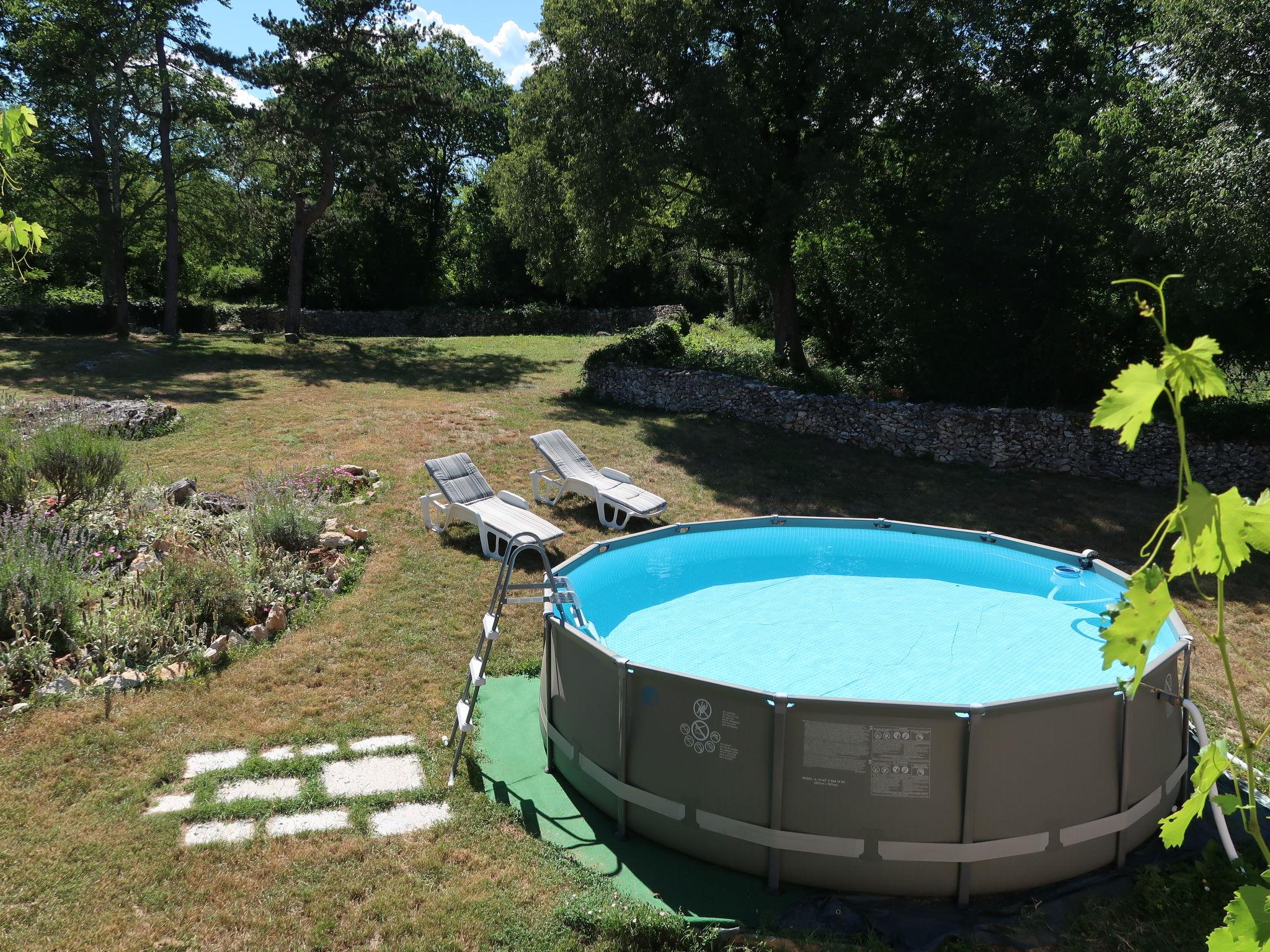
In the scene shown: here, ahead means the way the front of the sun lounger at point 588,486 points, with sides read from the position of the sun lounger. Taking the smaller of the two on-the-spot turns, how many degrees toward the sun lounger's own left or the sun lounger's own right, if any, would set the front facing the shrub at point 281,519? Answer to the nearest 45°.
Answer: approximately 90° to the sun lounger's own right

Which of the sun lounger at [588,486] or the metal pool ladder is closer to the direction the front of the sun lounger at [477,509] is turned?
the metal pool ladder

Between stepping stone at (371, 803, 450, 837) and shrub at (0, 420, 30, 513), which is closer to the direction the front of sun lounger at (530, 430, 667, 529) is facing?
the stepping stone

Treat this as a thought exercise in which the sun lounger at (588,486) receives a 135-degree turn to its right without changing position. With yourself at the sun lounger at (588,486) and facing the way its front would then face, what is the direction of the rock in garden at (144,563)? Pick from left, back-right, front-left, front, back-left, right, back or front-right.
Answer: front-left

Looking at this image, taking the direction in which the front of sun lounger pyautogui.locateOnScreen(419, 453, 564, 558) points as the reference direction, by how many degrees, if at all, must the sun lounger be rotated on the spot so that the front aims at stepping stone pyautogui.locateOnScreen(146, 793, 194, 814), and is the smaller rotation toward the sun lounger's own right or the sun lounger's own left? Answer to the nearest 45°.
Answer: approximately 45° to the sun lounger's own right

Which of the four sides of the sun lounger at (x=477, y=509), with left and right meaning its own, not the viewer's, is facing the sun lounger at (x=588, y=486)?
left

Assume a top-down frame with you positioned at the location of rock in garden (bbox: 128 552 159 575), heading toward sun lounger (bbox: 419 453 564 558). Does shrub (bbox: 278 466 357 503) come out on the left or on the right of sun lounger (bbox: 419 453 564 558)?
left

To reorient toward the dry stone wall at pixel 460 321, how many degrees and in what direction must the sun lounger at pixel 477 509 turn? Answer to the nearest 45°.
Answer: approximately 135° to its left

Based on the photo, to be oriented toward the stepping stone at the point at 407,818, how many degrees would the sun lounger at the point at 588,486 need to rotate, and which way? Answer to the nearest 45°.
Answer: approximately 45° to its right

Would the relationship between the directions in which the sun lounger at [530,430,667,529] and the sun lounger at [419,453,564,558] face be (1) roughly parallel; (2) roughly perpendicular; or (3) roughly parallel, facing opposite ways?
roughly parallel

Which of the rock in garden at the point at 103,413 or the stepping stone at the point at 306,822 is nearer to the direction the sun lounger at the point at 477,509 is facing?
the stepping stone

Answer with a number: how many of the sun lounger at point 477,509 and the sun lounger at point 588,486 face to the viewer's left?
0

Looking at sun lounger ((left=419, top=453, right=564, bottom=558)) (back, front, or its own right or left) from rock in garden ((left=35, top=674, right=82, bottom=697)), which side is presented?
right
